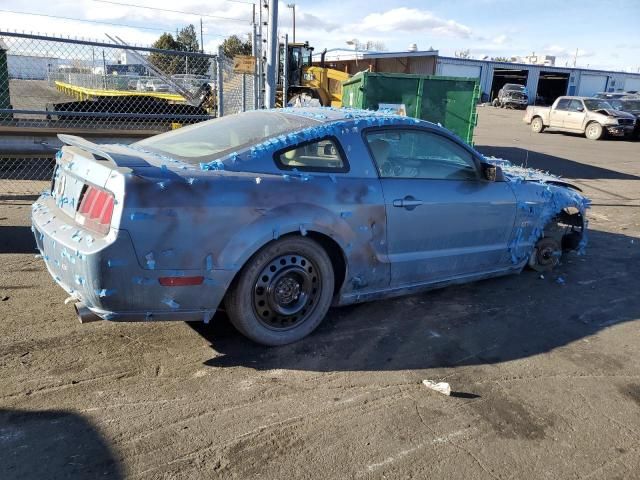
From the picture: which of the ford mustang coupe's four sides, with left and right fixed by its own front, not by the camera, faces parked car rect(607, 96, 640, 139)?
front

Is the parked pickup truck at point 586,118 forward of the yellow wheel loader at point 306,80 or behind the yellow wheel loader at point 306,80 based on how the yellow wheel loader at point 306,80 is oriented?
behind

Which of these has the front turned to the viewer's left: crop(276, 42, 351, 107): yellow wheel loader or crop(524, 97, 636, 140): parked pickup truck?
the yellow wheel loader

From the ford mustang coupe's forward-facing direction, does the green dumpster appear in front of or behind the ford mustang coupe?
in front

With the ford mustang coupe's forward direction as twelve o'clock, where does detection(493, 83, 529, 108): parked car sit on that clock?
The parked car is roughly at 11 o'clock from the ford mustang coupe.

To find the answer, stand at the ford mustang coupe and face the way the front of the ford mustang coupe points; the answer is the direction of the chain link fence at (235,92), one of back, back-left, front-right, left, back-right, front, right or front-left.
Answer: front-left

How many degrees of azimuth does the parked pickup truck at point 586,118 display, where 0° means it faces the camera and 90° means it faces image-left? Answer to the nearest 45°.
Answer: approximately 315°

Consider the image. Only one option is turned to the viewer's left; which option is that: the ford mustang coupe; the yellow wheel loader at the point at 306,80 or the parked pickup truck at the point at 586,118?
the yellow wheel loader

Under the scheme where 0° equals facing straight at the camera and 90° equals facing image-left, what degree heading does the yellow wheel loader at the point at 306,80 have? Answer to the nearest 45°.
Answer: approximately 90°

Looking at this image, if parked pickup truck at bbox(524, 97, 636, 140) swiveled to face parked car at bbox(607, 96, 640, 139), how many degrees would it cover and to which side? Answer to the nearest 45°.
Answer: approximately 90° to its left

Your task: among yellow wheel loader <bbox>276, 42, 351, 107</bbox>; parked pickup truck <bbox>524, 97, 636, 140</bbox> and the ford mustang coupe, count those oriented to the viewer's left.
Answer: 1

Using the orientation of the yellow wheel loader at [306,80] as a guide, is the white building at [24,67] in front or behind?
in front

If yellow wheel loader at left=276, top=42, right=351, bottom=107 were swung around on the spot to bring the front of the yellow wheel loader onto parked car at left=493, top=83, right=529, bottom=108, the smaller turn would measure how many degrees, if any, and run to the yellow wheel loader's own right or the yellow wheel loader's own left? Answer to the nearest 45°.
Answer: approximately 135° to the yellow wheel loader's own right

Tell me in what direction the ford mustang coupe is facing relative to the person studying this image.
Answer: facing away from the viewer and to the right of the viewer
